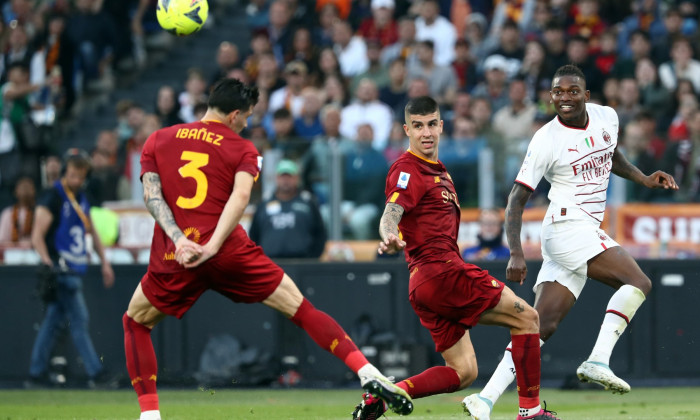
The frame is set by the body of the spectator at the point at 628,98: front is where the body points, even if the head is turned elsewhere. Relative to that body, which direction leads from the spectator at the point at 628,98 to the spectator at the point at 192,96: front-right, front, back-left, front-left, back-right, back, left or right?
right

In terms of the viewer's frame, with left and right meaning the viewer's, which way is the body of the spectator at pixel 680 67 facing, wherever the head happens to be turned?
facing the viewer

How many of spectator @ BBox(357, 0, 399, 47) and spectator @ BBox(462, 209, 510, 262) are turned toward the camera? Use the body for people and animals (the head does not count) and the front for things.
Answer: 2

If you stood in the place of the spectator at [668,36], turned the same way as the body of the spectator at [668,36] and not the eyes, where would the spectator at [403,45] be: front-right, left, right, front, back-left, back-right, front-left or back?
right

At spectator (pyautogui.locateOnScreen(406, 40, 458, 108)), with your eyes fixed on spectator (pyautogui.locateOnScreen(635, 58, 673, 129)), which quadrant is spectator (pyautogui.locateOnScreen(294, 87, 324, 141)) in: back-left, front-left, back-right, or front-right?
back-right

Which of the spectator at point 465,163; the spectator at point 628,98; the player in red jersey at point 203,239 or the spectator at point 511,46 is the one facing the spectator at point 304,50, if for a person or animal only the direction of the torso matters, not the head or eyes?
the player in red jersey

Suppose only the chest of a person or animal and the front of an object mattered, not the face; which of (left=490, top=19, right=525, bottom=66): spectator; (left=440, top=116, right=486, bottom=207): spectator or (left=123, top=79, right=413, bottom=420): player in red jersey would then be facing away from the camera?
the player in red jersey

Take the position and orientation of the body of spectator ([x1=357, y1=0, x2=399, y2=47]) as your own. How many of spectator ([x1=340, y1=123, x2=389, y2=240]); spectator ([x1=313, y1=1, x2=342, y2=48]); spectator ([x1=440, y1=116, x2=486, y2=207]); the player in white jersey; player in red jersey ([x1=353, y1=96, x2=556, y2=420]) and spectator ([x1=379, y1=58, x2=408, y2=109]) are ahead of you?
5

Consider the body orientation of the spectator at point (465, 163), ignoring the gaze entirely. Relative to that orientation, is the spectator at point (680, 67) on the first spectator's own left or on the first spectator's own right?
on the first spectator's own left

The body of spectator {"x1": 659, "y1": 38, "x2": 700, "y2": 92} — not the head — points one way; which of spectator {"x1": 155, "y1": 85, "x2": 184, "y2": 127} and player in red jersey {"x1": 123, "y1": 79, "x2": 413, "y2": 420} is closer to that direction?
the player in red jersey

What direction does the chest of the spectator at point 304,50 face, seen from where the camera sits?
toward the camera

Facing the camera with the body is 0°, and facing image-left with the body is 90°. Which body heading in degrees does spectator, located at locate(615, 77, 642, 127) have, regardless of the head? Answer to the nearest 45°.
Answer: approximately 0°
